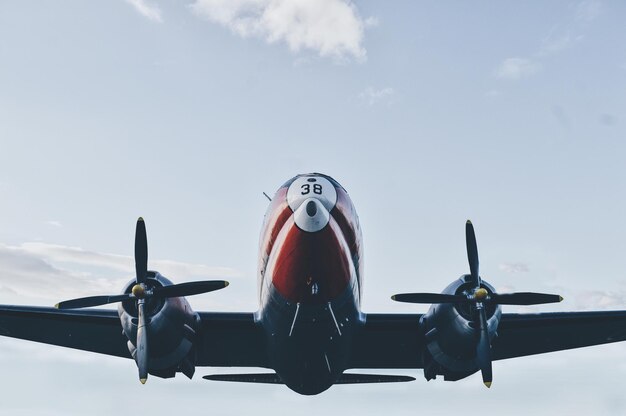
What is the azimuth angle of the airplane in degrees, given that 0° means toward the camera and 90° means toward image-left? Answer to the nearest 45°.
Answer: approximately 0°
